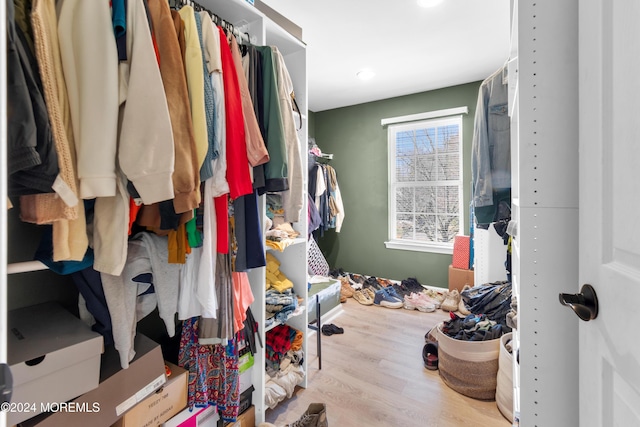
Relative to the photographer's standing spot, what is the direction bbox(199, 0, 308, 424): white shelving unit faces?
facing to the right of the viewer

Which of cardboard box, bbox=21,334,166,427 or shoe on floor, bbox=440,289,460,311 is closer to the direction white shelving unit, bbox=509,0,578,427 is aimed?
the cardboard box

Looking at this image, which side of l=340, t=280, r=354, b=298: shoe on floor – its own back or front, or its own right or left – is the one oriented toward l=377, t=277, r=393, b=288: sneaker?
left

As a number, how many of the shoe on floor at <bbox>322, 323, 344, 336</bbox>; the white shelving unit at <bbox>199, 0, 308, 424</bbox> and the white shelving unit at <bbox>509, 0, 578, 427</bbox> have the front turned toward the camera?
0

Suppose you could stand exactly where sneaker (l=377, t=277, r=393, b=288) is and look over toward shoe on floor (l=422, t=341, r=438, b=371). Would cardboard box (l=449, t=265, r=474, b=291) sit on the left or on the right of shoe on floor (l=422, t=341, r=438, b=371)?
left

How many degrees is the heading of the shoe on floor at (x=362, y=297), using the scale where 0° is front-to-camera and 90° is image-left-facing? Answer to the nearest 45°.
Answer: approximately 315°

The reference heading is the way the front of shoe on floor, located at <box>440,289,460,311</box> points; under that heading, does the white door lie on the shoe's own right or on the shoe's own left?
on the shoe's own left

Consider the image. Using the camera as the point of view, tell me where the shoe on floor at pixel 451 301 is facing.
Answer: facing the viewer and to the left of the viewer
